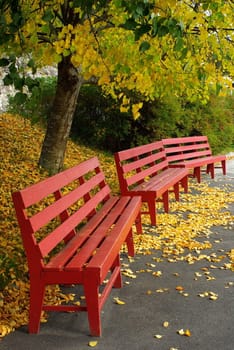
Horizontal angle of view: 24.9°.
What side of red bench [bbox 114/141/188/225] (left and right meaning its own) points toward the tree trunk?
back

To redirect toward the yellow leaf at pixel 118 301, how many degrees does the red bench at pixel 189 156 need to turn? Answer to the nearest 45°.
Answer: approximately 45° to its right

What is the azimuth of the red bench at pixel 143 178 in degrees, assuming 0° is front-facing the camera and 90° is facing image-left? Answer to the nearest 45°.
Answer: approximately 315°

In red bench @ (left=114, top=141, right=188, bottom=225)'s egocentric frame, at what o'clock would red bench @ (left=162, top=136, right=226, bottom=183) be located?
red bench @ (left=162, top=136, right=226, bottom=183) is roughly at 8 o'clock from red bench @ (left=114, top=141, right=188, bottom=225).

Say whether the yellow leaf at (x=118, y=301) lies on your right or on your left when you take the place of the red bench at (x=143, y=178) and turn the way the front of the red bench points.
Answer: on your right

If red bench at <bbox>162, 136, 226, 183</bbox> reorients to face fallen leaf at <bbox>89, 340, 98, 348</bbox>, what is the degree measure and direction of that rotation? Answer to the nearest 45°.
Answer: approximately 45° to its right

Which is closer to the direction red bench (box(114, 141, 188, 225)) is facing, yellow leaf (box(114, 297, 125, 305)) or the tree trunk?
the yellow leaf

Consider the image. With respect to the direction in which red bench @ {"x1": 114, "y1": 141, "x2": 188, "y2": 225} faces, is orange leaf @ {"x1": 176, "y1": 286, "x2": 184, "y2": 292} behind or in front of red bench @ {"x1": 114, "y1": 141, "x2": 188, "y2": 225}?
in front
